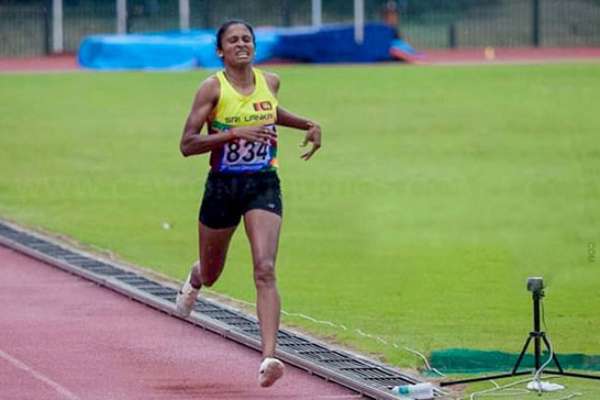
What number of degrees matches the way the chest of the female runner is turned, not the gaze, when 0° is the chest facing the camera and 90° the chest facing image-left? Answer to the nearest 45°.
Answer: approximately 315°

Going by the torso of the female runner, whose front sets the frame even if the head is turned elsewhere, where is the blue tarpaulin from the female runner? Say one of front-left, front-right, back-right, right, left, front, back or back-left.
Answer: back-left

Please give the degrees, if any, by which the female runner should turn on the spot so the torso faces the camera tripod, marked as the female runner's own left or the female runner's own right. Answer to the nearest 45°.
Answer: approximately 45° to the female runner's own left
